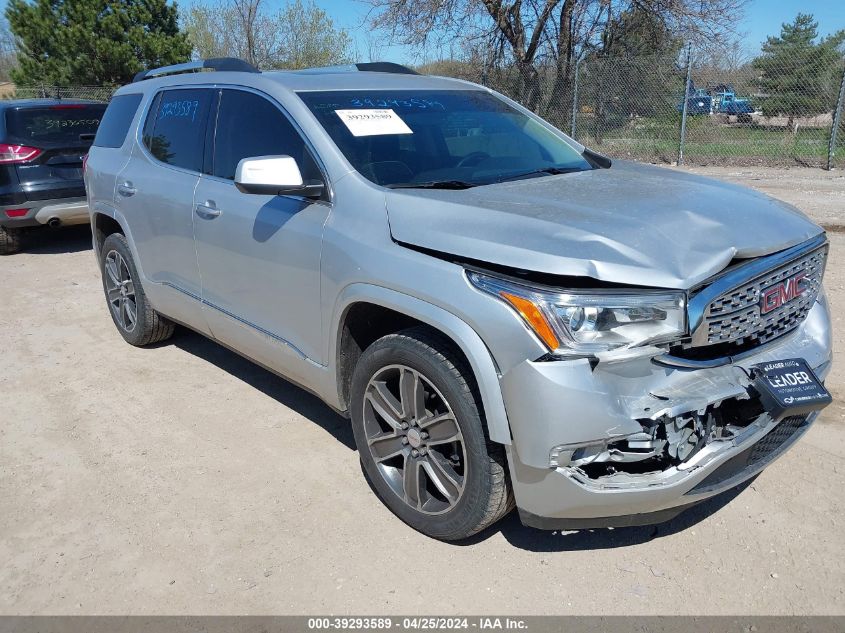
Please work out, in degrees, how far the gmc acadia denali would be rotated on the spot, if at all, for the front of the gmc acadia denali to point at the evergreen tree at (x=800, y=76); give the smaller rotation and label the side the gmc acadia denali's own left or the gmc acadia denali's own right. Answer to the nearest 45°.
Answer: approximately 90° to the gmc acadia denali's own left

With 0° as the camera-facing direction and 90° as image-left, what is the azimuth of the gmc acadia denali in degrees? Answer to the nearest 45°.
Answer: approximately 315°

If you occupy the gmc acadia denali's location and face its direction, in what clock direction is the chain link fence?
The chain link fence is roughly at 8 o'clock from the gmc acadia denali.

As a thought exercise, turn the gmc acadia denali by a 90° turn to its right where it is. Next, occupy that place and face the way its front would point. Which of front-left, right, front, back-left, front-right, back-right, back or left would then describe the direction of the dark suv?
right

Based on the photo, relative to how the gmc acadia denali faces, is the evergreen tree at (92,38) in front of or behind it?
behind

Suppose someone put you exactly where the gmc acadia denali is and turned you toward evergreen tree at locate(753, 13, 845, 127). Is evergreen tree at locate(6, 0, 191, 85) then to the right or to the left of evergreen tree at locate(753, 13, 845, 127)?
left

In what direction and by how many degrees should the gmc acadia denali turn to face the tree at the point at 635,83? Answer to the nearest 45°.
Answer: approximately 135° to its left
